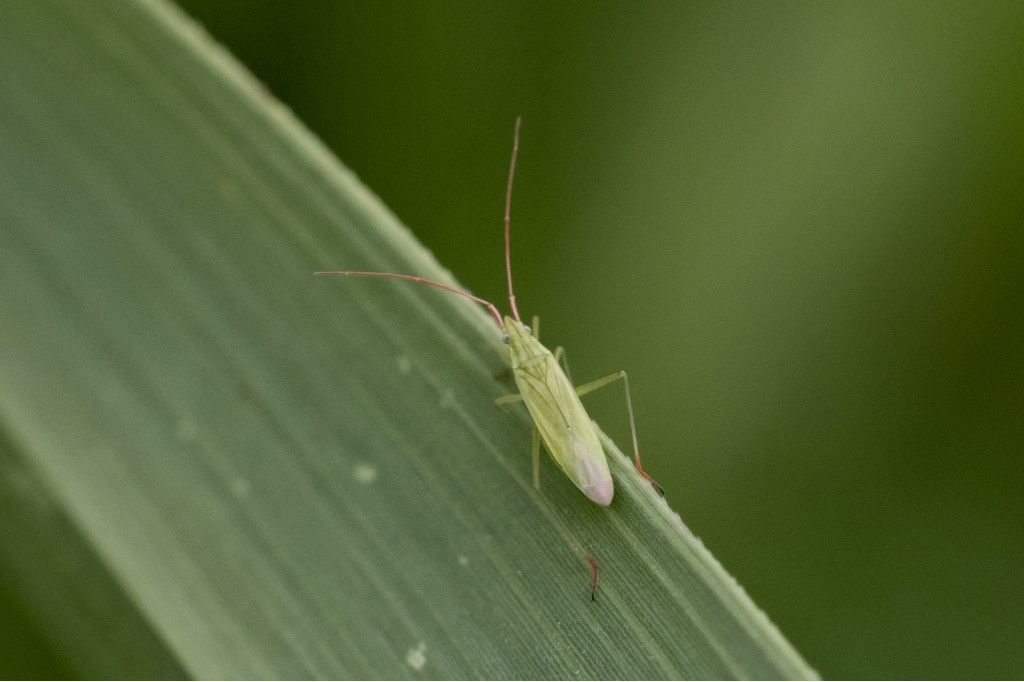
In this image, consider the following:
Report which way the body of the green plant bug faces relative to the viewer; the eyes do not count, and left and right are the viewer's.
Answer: facing away from the viewer and to the left of the viewer
